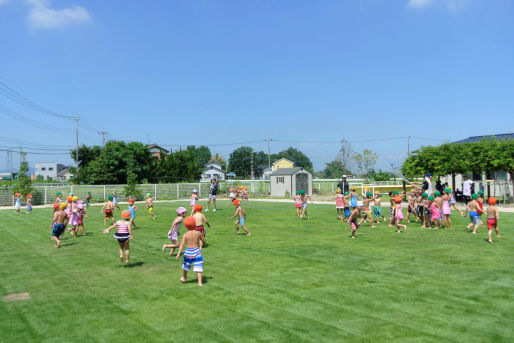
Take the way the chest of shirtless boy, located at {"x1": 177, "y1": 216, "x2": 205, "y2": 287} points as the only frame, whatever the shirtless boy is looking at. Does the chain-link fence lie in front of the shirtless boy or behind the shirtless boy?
in front

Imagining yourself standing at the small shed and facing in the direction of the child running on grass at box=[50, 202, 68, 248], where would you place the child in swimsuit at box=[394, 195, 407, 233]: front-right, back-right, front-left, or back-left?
front-left

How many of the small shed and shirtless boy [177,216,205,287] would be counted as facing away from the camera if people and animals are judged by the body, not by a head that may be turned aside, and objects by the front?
1

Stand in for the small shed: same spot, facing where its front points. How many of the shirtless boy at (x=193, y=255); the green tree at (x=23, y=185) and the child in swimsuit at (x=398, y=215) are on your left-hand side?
0

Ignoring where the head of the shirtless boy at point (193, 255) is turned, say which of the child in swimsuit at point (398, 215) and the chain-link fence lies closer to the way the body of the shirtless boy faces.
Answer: the chain-link fence

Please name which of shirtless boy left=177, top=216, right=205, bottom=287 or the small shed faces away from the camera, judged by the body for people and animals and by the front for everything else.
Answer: the shirtless boy

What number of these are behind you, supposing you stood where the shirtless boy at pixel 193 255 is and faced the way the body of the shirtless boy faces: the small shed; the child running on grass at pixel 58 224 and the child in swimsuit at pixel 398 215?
0

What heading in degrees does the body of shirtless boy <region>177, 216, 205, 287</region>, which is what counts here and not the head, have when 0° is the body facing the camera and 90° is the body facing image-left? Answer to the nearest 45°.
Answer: approximately 180°

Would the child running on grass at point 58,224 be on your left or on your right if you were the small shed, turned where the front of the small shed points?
on your right

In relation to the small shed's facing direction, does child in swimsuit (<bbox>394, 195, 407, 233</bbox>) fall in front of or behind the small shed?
in front

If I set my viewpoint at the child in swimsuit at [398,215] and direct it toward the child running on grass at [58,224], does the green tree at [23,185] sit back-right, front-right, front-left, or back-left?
front-right

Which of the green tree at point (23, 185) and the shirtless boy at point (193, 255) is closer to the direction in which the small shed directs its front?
the shirtless boy

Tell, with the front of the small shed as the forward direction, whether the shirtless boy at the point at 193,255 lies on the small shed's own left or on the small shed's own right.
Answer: on the small shed's own right

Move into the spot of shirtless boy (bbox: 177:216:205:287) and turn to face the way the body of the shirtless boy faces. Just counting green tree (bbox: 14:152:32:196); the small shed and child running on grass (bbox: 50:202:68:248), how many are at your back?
0

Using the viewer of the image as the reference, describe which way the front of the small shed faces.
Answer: facing the viewer and to the right of the viewer

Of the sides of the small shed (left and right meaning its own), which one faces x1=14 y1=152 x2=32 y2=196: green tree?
right

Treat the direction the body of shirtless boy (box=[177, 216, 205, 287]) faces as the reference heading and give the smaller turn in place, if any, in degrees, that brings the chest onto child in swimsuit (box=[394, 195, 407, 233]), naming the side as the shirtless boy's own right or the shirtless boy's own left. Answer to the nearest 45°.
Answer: approximately 45° to the shirtless boy's own right

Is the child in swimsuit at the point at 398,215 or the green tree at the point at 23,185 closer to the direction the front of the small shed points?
the child in swimsuit
